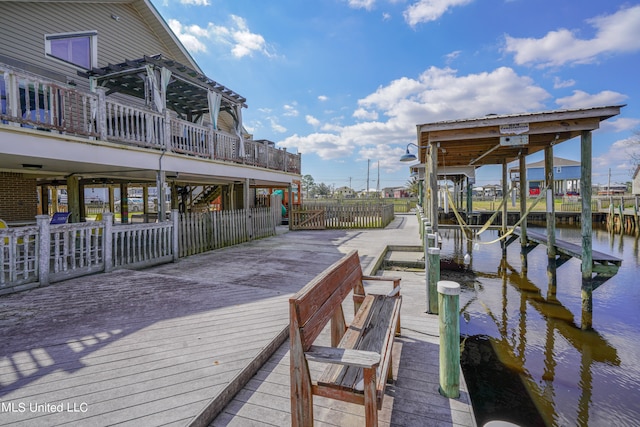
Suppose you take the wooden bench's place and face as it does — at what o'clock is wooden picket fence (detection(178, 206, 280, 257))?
The wooden picket fence is roughly at 8 o'clock from the wooden bench.

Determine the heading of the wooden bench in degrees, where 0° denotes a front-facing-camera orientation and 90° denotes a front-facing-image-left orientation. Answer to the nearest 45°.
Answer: approximately 270°

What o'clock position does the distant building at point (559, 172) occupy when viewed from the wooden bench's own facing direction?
The distant building is roughly at 10 o'clock from the wooden bench.

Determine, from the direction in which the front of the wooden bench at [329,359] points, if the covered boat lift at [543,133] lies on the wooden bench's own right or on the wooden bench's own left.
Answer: on the wooden bench's own left

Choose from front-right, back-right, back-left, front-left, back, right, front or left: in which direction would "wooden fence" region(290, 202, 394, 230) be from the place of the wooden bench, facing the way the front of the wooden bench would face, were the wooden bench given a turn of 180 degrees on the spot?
right

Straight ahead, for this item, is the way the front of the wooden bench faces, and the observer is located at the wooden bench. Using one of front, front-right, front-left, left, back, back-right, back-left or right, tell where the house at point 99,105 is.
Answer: back-left

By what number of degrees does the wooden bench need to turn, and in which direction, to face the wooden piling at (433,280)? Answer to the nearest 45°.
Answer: approximately 45° to its left

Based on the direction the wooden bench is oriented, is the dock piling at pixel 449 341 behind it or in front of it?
in front

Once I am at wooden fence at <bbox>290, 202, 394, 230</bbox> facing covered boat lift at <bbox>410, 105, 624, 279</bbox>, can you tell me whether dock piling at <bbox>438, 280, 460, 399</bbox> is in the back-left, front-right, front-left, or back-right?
front-right
